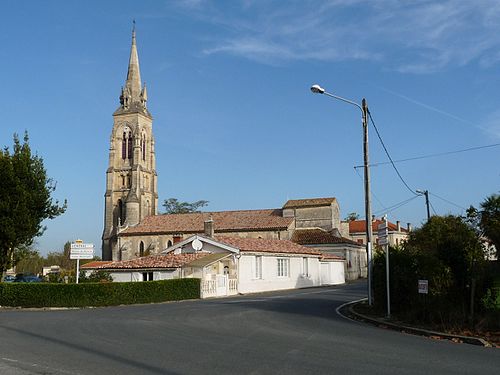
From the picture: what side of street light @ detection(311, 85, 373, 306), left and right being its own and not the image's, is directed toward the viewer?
left

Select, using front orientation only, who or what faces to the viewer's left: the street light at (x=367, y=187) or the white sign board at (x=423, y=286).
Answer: the street light

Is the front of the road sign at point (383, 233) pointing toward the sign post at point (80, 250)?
no

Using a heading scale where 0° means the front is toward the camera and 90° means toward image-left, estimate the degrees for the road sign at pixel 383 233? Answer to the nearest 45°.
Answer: approximately 45°

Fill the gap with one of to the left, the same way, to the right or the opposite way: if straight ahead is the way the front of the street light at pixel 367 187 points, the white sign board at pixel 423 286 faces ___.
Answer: to the left

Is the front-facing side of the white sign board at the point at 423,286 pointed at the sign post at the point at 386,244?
no

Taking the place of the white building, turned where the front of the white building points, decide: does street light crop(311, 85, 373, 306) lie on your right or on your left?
on your left

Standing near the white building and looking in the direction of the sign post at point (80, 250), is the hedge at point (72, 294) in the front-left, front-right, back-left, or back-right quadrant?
front-left

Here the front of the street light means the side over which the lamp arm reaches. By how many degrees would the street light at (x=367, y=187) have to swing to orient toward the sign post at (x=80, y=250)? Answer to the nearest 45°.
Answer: approximately 45° to its right

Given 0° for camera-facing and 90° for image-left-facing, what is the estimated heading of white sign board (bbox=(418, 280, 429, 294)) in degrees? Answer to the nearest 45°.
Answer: approximately 0°

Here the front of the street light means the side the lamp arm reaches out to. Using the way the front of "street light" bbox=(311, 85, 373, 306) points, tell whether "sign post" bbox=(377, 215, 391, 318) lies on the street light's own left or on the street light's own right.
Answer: on the street light's own left

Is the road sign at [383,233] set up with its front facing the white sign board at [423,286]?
no

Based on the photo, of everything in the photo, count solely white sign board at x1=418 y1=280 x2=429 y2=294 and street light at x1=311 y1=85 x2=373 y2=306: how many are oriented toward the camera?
1

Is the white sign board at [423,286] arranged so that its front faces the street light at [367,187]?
no
